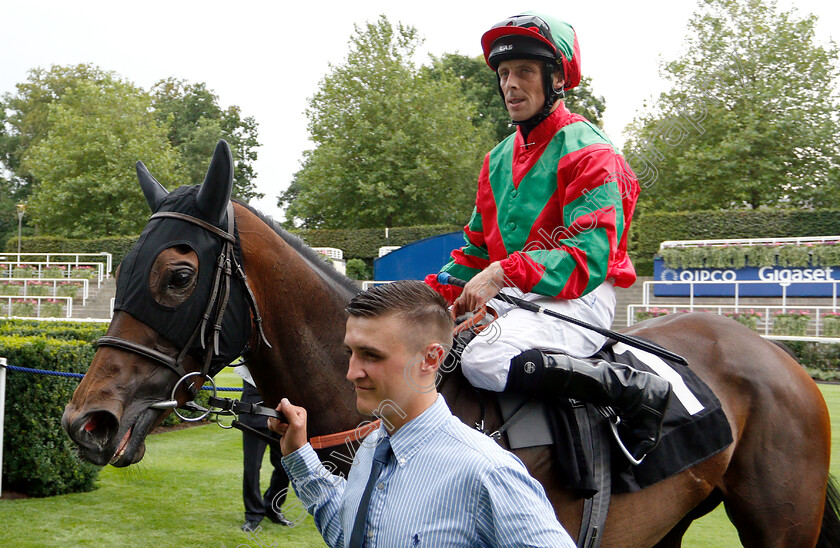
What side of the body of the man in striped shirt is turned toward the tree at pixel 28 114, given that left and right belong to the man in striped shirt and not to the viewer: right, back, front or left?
right

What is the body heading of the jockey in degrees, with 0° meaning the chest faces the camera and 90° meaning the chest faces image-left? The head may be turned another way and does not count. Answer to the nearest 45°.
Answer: approximately 45°

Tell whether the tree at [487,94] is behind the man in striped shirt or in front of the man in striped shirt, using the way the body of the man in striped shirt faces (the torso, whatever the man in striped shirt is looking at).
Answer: behind

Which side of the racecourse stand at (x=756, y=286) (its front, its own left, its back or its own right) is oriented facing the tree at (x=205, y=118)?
right

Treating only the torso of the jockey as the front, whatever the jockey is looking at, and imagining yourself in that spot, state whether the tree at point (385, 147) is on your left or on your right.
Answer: on your right

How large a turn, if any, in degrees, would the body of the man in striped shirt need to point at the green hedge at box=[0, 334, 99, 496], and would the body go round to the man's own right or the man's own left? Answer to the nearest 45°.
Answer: approximately 90° to the man's own right

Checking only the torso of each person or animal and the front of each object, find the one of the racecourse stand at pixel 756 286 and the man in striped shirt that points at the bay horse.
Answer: the racecourse stand

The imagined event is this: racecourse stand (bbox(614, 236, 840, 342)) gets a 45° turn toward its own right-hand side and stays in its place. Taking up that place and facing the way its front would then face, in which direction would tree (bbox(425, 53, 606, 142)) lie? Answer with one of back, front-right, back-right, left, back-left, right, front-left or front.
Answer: right

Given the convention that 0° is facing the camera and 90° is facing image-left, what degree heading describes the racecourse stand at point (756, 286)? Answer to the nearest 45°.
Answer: approximately 0°

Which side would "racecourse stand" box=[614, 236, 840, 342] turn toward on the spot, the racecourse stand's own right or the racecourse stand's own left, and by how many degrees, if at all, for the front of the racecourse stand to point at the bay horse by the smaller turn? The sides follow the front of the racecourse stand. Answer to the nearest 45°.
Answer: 0° — it already faces it

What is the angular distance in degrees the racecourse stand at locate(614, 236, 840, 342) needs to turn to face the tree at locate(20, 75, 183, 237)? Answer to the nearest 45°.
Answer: approximately 90° to its right
